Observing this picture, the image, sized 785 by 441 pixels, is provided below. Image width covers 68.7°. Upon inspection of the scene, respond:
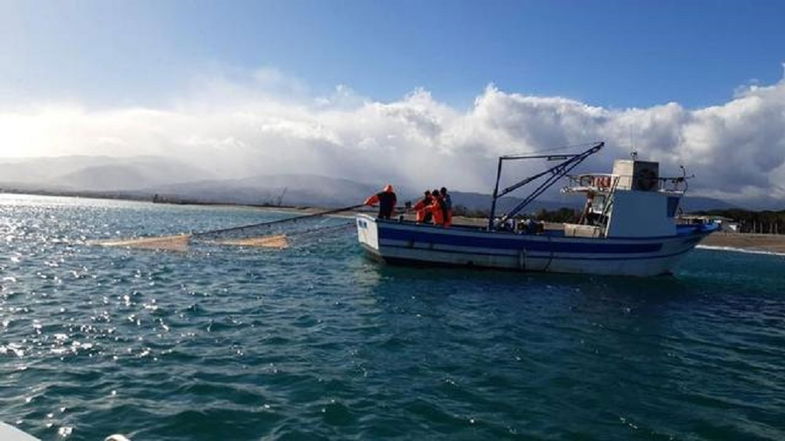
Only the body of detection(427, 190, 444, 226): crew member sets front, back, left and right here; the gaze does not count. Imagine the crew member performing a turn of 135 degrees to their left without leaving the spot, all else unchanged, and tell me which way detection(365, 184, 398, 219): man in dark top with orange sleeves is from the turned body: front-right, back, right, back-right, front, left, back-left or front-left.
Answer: back-right

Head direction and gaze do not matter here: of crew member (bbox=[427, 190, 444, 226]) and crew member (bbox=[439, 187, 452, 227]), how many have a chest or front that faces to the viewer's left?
2

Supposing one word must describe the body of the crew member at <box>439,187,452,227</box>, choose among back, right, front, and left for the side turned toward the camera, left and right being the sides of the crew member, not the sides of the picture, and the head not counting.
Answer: left

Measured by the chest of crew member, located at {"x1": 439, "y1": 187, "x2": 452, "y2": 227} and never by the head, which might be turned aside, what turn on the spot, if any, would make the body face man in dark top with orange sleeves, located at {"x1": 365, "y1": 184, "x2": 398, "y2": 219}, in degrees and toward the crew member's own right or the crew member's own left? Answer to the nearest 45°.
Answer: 0° — they already face them

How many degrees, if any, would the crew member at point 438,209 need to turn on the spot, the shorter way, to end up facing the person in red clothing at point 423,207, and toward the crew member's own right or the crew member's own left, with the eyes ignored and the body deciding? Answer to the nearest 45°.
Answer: approximately 45° to the crew member's own right

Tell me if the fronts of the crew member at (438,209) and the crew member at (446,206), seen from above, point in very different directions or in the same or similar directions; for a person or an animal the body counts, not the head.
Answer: same or similar directions

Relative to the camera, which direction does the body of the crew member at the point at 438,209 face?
to the viewer's left

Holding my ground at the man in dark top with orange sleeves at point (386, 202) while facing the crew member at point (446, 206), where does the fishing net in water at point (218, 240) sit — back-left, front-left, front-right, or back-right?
back-left

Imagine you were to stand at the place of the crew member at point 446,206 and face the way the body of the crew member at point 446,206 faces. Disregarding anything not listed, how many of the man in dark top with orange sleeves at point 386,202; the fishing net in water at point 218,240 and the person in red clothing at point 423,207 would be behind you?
0
